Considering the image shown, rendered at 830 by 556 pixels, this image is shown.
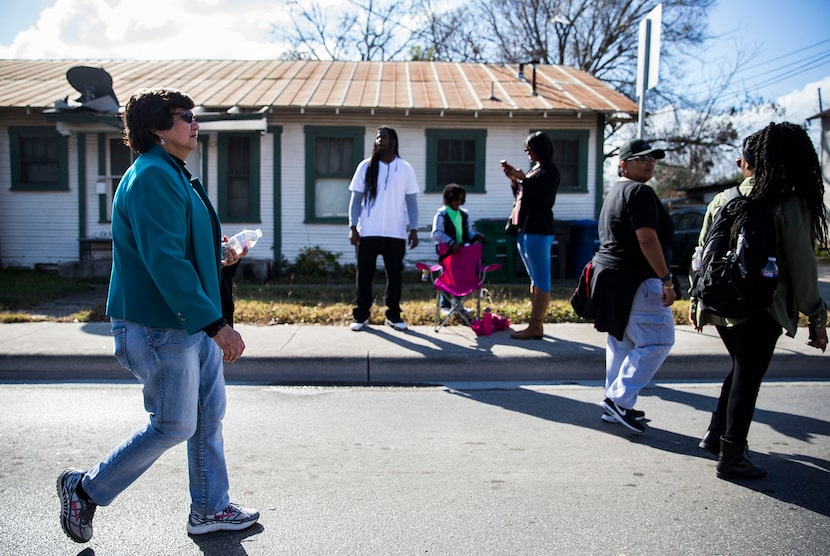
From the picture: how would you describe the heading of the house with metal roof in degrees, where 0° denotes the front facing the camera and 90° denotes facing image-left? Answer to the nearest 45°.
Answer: approximately 0°

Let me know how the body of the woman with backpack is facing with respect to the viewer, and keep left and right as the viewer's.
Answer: facing away from the viewer and to the right of the viewer

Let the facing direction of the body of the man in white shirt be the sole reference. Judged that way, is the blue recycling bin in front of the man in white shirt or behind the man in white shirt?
behind

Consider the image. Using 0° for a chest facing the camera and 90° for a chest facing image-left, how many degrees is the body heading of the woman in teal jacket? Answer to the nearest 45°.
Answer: approximately 270°

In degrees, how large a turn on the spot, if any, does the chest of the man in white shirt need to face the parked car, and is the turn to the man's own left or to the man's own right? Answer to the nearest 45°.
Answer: approximately 135° to the man's own left

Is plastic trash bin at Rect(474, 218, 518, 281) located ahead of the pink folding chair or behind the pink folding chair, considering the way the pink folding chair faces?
behind

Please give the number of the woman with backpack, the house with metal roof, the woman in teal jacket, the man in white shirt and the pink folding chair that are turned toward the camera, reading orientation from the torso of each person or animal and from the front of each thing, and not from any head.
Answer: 3

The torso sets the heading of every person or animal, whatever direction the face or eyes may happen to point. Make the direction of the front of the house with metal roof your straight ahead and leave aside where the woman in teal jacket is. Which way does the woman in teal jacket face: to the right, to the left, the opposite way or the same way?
to the left

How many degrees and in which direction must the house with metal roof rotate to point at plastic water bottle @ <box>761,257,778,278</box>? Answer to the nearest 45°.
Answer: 0° — it already faces it

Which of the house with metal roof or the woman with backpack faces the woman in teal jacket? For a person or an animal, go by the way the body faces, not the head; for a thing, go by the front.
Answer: the house with metal roof

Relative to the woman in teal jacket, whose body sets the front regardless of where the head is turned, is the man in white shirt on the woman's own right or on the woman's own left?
on the woman's own left
